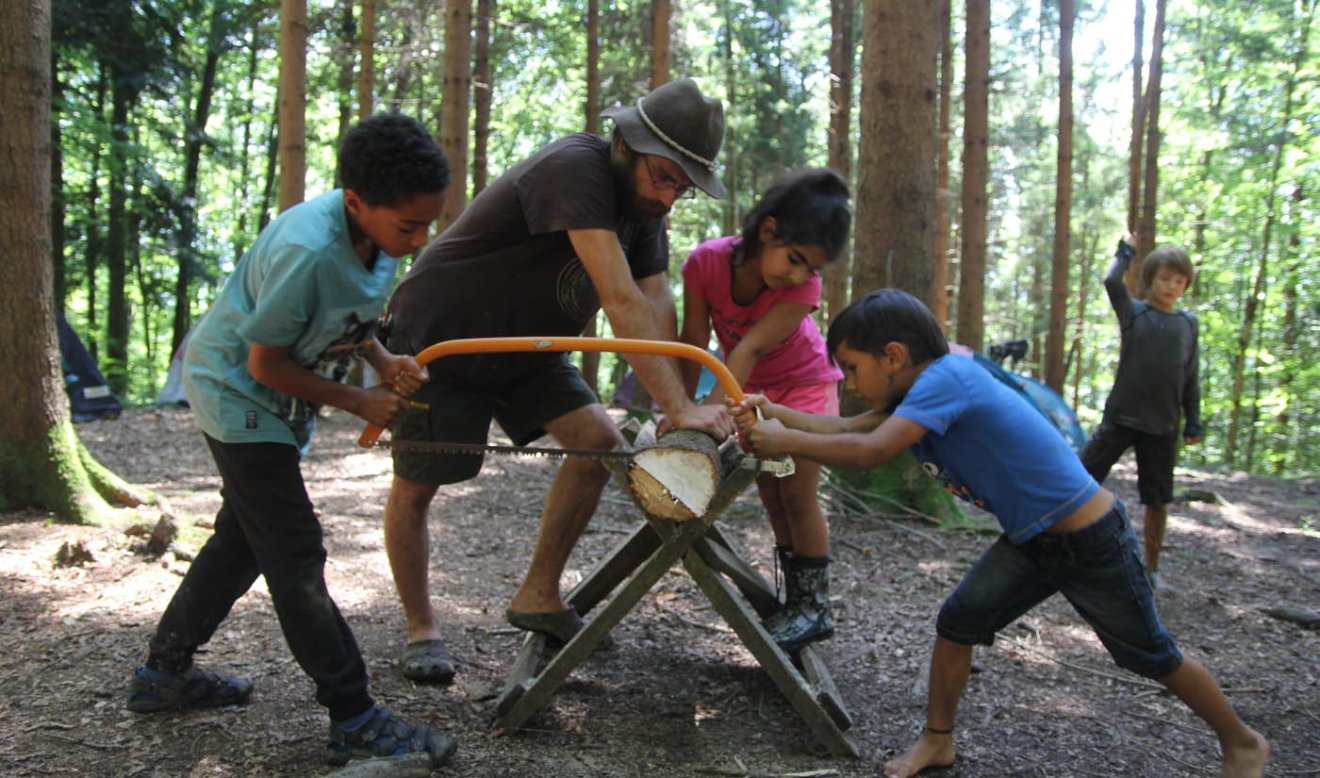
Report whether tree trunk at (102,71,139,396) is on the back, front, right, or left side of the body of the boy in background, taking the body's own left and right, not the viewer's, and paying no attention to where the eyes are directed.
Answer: right

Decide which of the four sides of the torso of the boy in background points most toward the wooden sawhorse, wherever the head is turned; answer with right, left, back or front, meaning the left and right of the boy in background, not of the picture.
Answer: front

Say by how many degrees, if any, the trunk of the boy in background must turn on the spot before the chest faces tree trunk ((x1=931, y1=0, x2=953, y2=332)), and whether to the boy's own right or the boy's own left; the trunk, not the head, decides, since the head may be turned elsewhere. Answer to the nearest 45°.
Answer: approximately 180°

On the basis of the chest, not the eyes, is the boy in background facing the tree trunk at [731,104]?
no

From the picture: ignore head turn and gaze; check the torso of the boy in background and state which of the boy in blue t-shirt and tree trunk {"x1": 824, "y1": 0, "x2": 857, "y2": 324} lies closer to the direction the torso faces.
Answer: the boy in blue t-shirt

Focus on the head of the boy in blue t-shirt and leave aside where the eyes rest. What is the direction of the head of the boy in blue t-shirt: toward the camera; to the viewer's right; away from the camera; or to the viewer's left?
to the viewer's left

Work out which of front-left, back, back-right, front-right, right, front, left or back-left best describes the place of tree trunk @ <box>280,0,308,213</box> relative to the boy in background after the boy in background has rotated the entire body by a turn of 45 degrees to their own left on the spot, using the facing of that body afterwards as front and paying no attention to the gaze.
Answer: back-right

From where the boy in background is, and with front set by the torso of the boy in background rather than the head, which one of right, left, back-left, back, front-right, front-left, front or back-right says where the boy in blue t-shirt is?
front

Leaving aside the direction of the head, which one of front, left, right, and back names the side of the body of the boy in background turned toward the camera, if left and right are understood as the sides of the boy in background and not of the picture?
front

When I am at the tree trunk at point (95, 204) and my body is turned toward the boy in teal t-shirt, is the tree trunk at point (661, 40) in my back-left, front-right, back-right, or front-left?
front-left

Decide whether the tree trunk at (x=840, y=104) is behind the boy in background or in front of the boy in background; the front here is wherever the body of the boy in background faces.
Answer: behind

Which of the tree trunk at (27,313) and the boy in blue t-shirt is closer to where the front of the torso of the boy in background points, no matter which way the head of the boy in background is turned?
the boy in blue t-shirt

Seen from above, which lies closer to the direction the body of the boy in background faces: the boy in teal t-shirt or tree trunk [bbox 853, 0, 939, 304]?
the boy in teal t-shirt

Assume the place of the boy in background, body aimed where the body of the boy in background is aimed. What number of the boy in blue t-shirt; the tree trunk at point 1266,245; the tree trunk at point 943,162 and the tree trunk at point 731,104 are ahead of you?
1

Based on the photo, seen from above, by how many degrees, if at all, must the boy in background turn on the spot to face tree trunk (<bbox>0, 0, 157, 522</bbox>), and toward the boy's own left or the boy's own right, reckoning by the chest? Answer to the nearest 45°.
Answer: approximately 45° to the boy's own right

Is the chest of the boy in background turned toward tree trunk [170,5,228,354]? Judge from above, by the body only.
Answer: no

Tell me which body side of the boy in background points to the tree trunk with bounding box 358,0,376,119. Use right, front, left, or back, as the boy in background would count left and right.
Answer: right

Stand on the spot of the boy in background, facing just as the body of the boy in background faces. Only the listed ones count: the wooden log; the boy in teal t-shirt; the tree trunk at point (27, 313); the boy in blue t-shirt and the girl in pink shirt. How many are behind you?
0

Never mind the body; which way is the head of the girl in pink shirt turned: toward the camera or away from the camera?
toward the camera

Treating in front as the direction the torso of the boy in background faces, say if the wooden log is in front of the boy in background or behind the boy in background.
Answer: in front

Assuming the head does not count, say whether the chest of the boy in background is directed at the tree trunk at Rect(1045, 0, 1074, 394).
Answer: no
